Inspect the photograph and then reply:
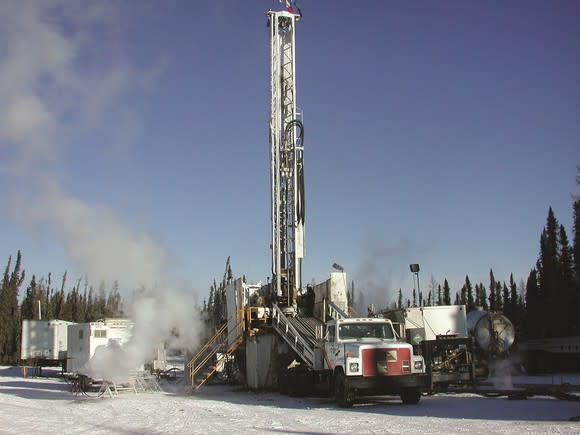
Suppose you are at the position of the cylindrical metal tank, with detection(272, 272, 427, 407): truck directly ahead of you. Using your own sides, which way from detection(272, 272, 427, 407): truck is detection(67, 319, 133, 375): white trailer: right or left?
right

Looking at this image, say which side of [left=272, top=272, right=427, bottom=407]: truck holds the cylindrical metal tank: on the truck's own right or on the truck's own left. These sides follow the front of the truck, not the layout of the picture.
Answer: on the truck's own left

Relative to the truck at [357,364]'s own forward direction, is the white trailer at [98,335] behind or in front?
behind

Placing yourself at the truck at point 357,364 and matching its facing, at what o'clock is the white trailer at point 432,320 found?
The white trailer is roughly at 8 o'clock from the truck.

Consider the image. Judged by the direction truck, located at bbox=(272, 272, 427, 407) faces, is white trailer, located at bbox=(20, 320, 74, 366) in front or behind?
behind

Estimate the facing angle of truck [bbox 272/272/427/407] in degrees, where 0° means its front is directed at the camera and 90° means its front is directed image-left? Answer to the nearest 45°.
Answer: approximately 315°

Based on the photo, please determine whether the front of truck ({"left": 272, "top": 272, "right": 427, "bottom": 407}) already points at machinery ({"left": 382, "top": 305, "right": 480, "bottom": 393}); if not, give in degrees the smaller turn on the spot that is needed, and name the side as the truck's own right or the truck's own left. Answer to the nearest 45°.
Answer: approximately 90° to the truck's own left
